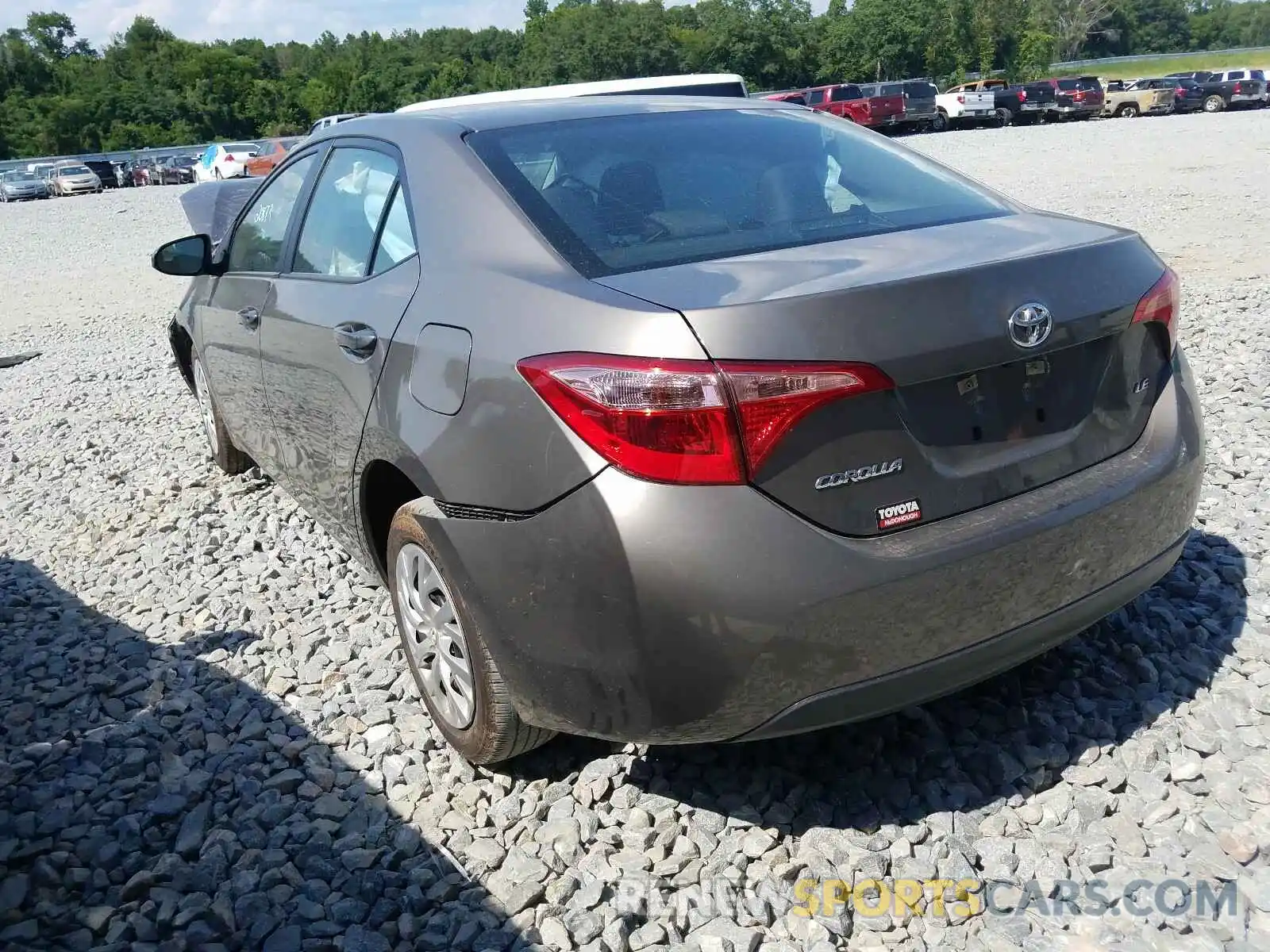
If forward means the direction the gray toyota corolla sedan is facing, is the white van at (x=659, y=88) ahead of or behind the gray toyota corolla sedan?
ahead

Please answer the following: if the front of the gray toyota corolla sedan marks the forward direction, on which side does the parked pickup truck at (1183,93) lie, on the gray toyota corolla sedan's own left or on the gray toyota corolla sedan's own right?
on the gray toyota corolla sedan's own right

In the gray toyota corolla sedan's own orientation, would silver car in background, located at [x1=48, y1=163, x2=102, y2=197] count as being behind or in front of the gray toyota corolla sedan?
in front

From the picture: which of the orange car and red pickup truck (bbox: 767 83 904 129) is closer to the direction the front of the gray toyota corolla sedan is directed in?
the orange car

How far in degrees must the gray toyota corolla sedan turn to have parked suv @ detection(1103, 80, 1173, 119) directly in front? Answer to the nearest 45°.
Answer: approximately 90° to its right

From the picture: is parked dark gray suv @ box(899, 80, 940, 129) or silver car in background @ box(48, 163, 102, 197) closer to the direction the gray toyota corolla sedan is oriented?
the silver car in background

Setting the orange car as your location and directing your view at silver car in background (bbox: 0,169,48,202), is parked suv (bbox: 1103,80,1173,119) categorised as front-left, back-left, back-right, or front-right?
back-right

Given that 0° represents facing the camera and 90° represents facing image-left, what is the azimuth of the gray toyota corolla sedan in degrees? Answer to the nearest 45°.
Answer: approximately 135°

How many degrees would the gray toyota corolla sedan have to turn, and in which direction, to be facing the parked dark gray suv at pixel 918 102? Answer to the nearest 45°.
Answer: approximately 45° to its right
